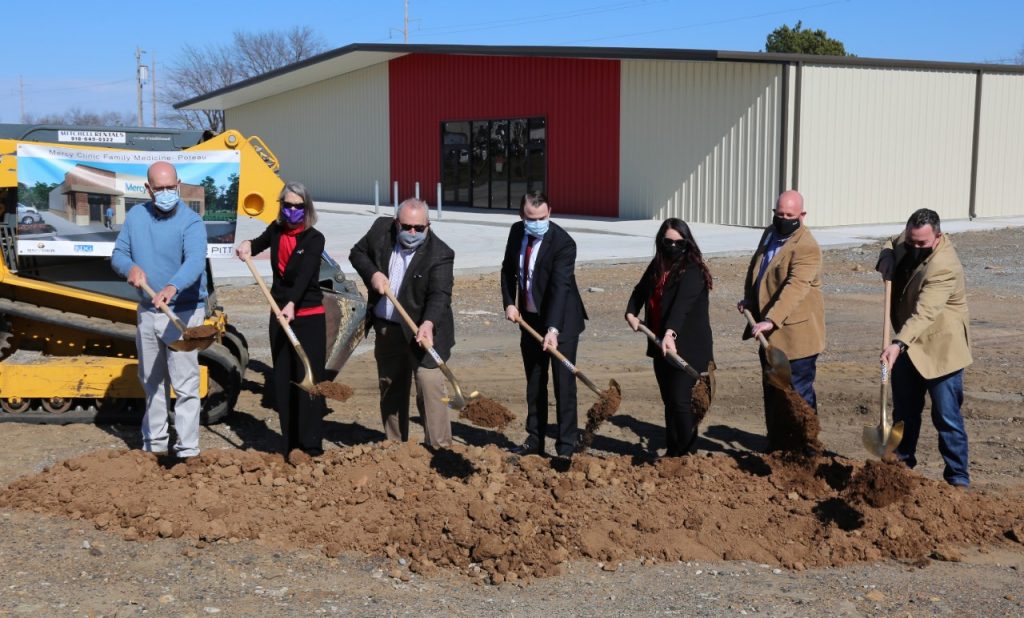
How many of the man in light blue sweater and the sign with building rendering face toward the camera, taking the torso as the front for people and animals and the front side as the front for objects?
2

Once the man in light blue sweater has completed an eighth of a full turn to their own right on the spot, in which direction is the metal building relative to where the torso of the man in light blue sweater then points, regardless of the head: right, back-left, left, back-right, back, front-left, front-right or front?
back

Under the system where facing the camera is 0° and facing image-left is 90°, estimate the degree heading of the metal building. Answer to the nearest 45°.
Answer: approximately 45°

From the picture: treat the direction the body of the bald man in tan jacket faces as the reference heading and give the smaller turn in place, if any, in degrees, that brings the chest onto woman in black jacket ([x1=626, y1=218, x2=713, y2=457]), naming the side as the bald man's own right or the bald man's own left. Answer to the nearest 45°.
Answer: approximately 45° to the bald man's own right

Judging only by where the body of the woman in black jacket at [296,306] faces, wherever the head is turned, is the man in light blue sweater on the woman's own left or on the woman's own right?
on the woman's own right

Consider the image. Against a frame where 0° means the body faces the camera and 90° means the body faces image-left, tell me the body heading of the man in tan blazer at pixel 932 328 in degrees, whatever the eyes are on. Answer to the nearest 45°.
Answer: approximately 45°

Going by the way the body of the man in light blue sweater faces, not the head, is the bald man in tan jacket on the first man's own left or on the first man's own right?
on the first man's own left

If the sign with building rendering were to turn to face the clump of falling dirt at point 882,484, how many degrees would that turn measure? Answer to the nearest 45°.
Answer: approximately 45° to its left

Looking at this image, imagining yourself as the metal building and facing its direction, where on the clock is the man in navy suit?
The man in navy suit is roughly at 11 o'clock from the metal building.

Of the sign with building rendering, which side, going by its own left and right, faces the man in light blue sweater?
front

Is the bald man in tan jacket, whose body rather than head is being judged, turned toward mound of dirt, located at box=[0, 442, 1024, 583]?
yes

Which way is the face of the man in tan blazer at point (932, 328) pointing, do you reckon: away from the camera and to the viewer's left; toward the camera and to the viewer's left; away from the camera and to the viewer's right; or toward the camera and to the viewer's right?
toward the camera and to the viewer's left
